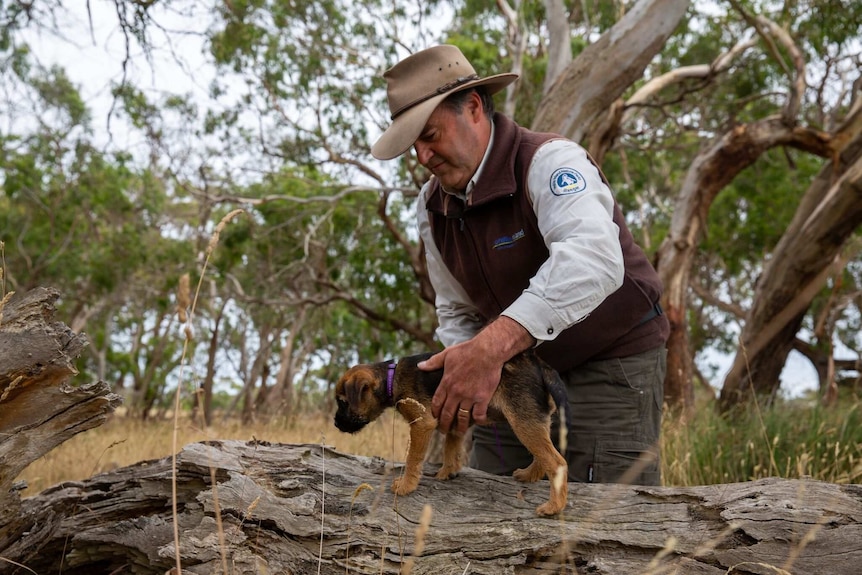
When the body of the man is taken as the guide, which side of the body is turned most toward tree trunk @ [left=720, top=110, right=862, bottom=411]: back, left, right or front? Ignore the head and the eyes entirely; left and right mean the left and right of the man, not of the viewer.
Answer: back

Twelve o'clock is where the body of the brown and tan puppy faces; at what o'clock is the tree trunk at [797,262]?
The tree trunk is roughly at 4 o'clock from the brown and tan puppy.

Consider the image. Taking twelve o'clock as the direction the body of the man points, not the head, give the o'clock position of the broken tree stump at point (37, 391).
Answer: The broken tree stump is roughly at 1 o'clock from the man.

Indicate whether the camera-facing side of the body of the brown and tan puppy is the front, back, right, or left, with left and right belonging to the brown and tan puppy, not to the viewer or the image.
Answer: left

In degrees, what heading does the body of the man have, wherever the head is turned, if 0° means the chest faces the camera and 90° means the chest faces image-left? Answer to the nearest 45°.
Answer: approximately 45°
